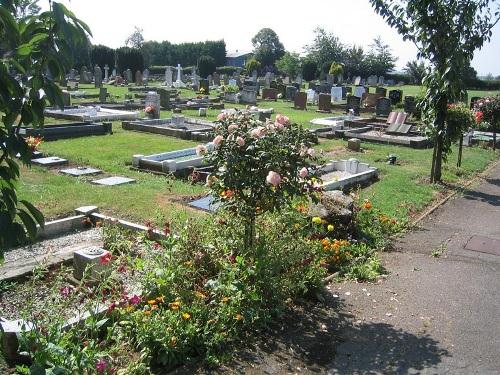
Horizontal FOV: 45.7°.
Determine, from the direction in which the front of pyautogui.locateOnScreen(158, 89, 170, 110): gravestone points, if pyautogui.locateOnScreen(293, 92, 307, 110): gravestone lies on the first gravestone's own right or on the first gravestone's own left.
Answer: on the first gravestone's own left

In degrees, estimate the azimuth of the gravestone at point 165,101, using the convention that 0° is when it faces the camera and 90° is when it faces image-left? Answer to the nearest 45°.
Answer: approximately 315°

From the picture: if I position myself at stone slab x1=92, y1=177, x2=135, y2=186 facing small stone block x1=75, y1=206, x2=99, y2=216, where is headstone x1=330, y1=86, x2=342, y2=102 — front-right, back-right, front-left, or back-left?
back-left

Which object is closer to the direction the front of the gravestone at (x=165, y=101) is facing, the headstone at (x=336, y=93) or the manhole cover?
the manhole cover

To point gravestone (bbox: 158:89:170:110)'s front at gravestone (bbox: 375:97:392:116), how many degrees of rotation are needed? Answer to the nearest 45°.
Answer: approximately 45° to its left

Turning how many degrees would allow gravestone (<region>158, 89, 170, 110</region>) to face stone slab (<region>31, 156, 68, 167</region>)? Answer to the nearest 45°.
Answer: approximately 45° to its right

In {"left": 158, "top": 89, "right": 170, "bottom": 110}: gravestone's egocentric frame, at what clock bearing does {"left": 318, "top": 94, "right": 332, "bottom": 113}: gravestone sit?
{"left": 318, "top": 94, "right": 332, "bottom": 113}: gravestone is roughly at 10 o'clock from {"left": 158, "top": 89, "right": 170, "bottom": 110}: gravestone.

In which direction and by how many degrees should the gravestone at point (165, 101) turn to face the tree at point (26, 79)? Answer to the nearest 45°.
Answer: approximately 45° to its right
